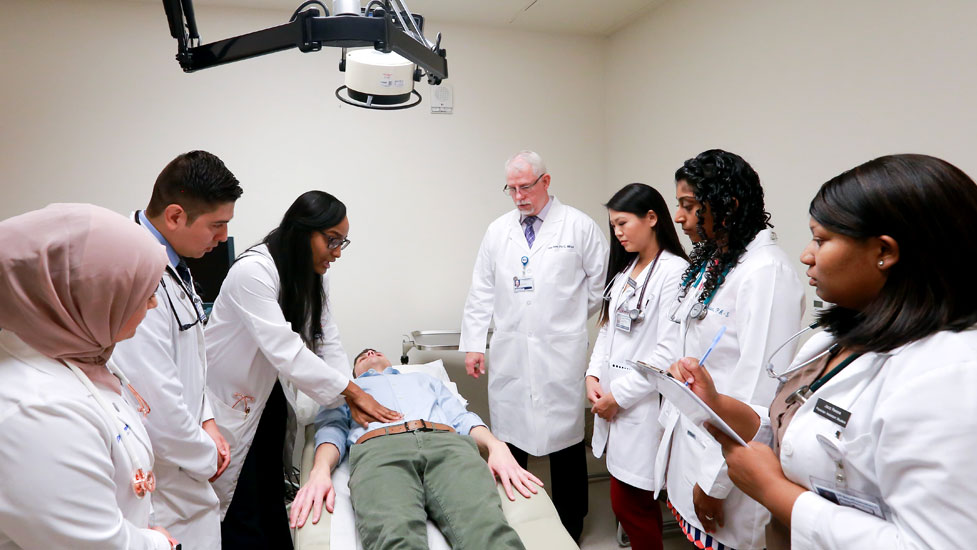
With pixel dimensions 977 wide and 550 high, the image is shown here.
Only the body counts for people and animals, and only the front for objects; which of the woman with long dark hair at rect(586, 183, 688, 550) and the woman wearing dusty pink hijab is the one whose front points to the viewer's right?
the woman wearing dusty pink hijab

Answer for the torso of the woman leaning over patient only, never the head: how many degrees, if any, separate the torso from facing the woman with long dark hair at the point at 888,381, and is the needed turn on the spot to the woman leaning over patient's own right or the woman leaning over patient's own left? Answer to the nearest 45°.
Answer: approximately 45° to the woman leaning over patient's own right

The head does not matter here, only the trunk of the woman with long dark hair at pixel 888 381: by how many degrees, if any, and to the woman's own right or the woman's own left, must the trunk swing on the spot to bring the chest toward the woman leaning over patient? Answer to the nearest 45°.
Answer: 0° — they already face them

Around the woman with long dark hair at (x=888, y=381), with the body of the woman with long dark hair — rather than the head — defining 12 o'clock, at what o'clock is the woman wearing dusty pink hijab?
The woman wearing dusty pink hijab is roughly at 11 o'clock from the woman with long dark hair.

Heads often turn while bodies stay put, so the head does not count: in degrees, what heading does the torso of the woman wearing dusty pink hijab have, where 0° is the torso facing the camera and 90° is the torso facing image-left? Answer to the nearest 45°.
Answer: approximately 270°

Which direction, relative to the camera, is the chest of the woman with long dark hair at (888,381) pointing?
to the viewer's left

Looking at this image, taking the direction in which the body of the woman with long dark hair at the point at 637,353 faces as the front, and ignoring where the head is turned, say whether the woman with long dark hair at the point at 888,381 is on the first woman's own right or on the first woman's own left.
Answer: on the first woman's own left

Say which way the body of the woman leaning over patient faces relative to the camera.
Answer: to the viewer's right

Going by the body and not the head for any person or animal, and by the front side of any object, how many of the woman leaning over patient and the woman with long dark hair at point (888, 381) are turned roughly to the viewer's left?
1

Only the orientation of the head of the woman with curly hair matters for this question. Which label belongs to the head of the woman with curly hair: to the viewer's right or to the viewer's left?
to the viewer's left

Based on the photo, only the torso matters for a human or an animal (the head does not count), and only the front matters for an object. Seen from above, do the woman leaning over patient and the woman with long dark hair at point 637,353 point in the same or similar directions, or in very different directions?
very different directions
